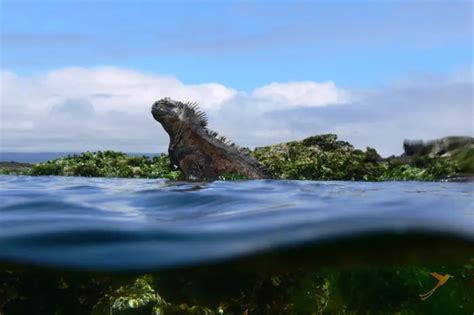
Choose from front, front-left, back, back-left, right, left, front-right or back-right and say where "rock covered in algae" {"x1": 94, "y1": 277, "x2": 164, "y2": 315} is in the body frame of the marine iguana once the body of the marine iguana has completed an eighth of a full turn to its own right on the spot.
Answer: back-left

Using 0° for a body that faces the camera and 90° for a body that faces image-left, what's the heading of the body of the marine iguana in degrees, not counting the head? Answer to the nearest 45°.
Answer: approximately 90°
